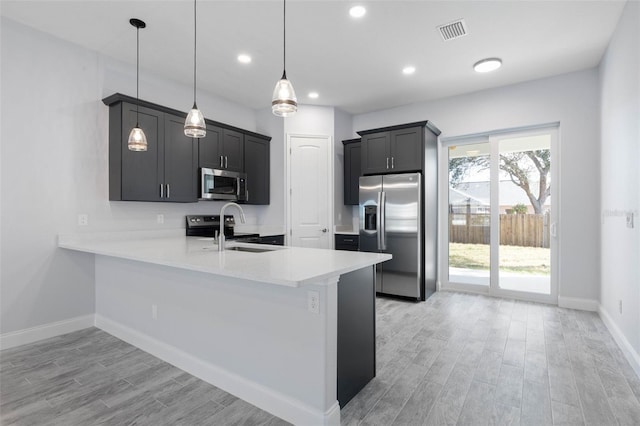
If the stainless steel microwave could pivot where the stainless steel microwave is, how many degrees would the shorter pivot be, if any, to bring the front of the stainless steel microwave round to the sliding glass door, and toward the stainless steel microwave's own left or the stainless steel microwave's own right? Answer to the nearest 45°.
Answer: approximately 45° to the stainless steel microwave's own left

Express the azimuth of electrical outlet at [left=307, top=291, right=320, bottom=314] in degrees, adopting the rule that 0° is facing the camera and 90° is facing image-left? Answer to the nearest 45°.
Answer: approximately 45°

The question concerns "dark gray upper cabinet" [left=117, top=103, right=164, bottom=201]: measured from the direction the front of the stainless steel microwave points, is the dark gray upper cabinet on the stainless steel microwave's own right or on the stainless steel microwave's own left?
on the stainless steel microwave's own right

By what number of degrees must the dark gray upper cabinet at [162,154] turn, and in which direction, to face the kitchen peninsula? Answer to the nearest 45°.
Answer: approximately 45° to its right
